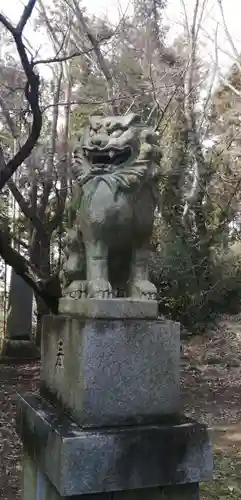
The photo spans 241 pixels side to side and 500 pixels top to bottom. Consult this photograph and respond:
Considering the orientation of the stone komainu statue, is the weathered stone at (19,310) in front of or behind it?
behind

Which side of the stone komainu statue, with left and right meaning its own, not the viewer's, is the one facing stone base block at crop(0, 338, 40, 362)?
back

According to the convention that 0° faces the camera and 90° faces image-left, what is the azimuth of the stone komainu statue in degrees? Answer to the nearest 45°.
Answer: approximately 0°
